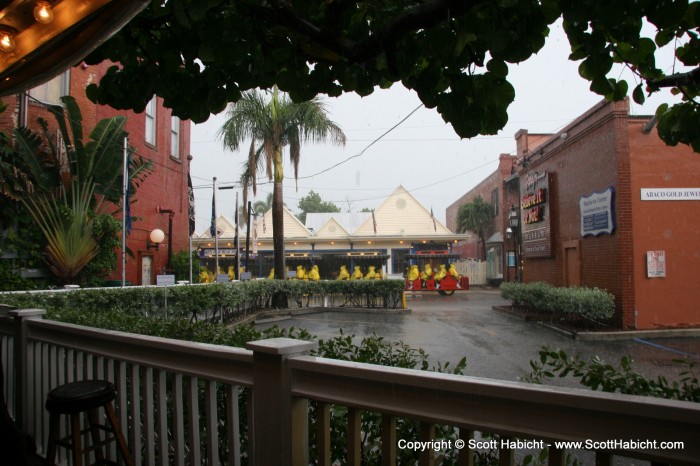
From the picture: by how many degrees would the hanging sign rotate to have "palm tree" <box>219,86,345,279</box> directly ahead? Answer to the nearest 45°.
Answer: approximately 45° to its right

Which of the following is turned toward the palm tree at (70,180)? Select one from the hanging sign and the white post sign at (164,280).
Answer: the hanging sign

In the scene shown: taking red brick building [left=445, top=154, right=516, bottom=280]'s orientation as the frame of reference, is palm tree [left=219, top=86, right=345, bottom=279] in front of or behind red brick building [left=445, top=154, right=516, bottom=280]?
in front

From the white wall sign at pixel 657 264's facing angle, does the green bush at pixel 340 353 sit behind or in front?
in front

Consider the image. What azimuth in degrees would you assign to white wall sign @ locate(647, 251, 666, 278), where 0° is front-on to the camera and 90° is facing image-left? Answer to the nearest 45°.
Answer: approximately 0°

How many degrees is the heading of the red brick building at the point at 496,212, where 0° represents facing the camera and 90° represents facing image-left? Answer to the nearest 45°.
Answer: approximately 45°

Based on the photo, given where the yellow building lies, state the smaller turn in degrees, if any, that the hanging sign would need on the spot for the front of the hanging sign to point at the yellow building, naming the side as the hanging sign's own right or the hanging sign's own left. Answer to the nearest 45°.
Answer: approximately 90° to the hanging sign's own right

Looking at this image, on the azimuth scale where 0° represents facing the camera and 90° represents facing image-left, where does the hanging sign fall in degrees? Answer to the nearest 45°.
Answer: approximately 45°
